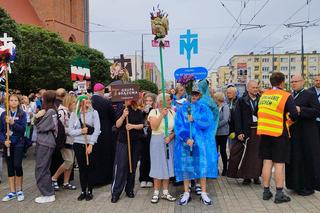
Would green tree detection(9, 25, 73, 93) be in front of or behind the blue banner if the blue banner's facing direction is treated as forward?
behind

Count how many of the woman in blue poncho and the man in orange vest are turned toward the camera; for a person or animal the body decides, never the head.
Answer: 1

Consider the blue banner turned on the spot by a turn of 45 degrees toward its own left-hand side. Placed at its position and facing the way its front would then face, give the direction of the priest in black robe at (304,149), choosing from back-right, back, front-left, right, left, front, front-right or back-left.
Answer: front

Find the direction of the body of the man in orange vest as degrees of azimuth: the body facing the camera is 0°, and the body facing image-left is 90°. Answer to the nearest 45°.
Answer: approximately 225°

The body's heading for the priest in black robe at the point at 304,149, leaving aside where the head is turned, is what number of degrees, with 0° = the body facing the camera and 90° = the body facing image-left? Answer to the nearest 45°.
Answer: approximately 45°
